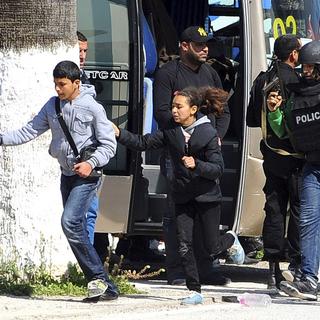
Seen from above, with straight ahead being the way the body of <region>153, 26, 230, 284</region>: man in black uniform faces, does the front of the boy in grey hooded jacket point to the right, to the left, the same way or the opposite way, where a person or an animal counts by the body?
to the right

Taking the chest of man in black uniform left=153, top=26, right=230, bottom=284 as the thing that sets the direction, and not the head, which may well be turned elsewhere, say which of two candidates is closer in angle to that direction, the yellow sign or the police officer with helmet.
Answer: the police officer with helmet

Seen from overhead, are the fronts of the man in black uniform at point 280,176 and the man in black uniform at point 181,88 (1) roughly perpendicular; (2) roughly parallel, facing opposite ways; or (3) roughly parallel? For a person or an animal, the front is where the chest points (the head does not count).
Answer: roughly perpendicular

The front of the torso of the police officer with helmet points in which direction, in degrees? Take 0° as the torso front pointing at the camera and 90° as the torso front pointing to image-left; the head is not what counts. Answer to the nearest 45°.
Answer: approximately 45°

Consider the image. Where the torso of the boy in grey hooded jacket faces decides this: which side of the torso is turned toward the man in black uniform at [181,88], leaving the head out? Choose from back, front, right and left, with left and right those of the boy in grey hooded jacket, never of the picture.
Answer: back

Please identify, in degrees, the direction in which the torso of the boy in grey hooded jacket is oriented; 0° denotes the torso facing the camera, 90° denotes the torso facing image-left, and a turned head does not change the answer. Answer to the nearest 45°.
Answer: approximately 45°
